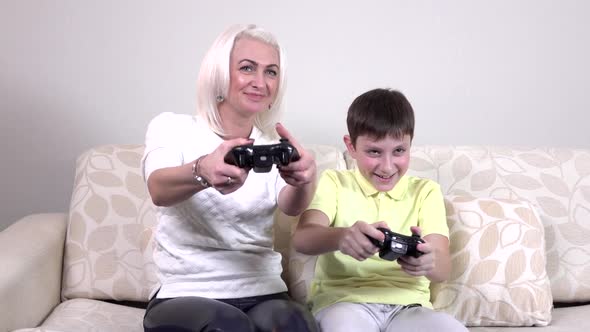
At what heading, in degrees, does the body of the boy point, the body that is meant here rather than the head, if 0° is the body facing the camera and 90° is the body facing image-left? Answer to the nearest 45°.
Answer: approximately 0°

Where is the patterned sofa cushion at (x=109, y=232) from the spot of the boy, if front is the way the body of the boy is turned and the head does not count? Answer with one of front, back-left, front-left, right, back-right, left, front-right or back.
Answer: right

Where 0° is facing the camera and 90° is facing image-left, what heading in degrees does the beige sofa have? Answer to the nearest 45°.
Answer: approximately 0°
